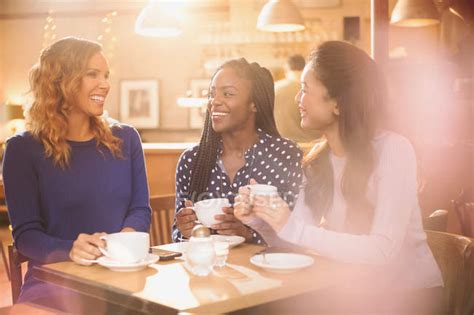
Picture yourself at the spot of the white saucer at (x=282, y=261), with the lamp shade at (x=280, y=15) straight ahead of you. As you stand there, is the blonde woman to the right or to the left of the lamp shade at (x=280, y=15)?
left

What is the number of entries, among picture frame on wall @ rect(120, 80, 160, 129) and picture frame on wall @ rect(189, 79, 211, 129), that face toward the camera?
2

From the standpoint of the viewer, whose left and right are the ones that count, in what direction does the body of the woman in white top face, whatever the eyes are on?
facing the viewer and to the left of the viewer

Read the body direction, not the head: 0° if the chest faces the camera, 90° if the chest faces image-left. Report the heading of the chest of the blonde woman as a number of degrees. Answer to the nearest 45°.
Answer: approximately 315°

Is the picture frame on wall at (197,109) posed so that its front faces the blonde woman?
yes

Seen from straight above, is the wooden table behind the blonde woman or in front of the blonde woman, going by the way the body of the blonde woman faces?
in front

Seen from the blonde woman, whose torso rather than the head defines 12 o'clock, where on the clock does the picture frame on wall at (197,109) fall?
The picture frame on wall is roughly at 8 o'clock from the blonde woman.

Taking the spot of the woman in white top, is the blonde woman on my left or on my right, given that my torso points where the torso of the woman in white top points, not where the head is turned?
on my right

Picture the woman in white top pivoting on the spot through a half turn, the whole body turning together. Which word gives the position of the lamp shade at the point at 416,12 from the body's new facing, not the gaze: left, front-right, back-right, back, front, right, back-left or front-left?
front-left

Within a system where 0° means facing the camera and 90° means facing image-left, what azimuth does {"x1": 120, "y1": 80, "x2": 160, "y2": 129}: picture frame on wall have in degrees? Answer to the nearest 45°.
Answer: approximately 0°

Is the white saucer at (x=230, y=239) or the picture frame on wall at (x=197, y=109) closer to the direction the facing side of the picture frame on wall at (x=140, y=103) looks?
the white saucer

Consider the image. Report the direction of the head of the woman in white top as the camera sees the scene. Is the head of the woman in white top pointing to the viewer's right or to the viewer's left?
to the viewer's left

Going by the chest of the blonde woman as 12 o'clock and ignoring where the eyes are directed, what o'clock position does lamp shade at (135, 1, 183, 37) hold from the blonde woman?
The lamp shade is roughly at 8 o'clock from the blonde woman.

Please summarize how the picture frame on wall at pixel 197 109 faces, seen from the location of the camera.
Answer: facing the viewer

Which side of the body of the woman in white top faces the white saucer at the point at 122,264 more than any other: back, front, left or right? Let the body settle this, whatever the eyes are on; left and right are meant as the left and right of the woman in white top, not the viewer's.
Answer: front

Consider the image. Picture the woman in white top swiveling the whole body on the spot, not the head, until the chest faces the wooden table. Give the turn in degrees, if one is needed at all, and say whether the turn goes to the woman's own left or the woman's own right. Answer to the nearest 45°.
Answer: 0° — they already face it
